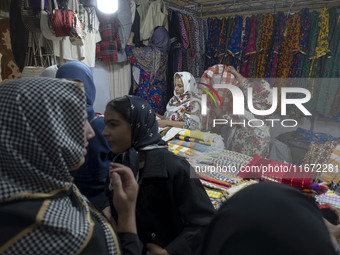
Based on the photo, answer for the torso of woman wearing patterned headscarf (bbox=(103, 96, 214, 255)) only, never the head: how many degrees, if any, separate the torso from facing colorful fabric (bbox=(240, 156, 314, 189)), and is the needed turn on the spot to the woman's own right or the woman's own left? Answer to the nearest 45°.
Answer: approximately 135° to the woman's own right

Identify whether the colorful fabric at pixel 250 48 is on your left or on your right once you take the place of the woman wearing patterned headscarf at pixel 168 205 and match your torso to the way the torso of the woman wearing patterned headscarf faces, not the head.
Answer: on your right

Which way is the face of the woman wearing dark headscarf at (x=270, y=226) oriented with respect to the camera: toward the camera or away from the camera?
away from the camera

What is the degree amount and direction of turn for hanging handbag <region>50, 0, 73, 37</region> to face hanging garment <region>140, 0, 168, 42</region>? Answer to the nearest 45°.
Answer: approximately 135° to its left

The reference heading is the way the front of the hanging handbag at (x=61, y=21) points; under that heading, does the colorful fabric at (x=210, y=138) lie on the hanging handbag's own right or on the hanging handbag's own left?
on the hanging handbag's own left

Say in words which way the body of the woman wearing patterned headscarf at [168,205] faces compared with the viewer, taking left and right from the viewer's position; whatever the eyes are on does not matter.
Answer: facing to the left of the viewer

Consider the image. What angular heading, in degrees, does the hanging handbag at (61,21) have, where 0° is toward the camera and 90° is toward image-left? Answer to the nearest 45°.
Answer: approximately 0°

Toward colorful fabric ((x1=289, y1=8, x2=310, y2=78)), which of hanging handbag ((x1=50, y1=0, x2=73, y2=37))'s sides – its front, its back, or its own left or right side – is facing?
left

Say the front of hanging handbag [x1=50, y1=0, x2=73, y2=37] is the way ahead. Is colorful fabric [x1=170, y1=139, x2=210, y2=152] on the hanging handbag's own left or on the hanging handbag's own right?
on the hanging handbag's own left
